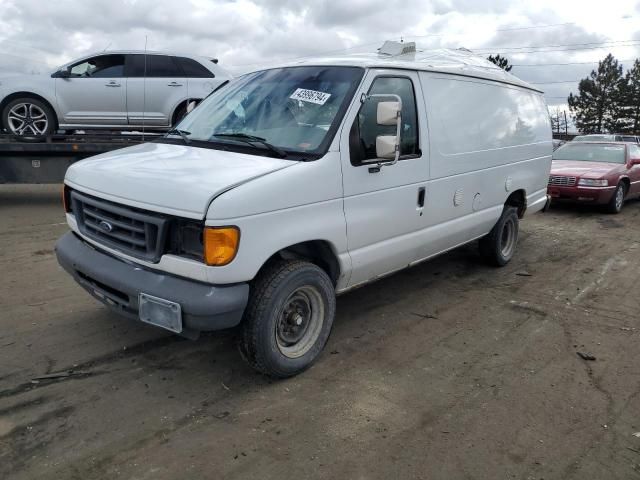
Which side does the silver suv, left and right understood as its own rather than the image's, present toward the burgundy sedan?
back

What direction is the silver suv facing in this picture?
to the viewer's left

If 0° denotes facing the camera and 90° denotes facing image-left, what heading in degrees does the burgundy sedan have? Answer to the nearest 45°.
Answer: approximately 45°

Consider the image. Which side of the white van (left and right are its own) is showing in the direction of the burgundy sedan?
back

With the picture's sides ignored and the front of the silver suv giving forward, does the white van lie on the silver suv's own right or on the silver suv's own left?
on the silver suv's own left

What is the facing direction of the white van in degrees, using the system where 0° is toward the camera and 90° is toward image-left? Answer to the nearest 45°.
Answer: approximately 45°

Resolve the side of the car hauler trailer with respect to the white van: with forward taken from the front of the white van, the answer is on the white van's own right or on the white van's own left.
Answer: on the white van's own right
